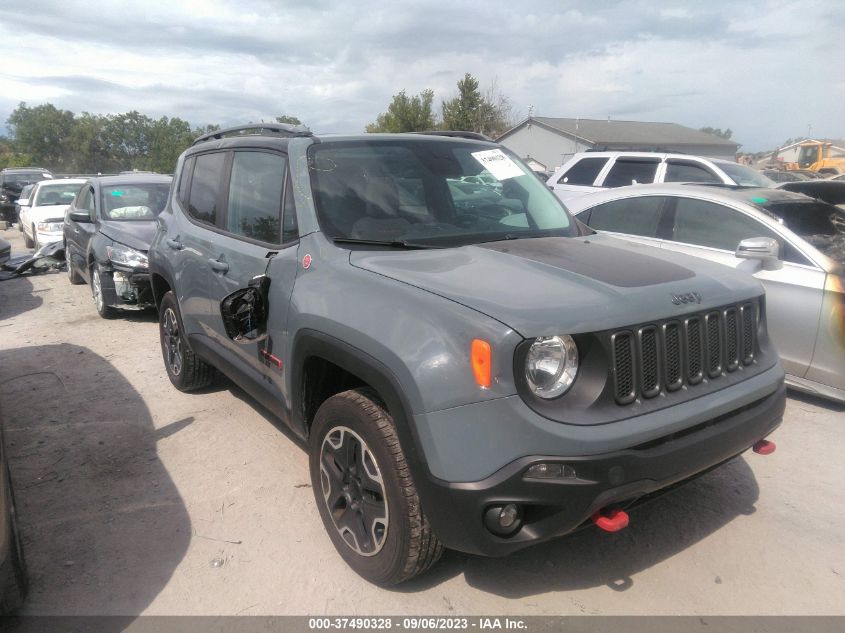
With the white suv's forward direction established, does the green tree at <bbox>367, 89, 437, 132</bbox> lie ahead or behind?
behind

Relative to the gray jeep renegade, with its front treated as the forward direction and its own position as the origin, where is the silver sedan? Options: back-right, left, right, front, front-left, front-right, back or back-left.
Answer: left

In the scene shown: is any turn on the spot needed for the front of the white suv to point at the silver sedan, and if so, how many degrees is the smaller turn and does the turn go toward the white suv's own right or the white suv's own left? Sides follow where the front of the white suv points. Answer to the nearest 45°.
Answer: approximately 45° to the white suv's own right

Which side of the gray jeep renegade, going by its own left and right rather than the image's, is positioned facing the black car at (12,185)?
back

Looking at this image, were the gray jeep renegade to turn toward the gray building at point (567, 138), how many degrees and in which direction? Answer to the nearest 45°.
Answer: approximately 135° to its left

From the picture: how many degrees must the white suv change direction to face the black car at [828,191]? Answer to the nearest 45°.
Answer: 0° — it already faces it

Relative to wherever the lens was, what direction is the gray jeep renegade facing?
facing the viewer and to the right of the viewer
